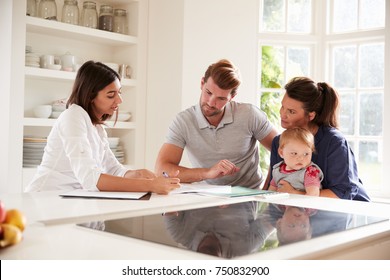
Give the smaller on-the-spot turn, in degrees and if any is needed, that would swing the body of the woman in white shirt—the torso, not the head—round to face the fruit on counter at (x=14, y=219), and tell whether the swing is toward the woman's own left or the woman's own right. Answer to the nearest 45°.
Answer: approximately 90° to the woman's own right

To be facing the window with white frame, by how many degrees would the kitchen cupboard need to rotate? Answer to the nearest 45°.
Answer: approximately 45° to its left

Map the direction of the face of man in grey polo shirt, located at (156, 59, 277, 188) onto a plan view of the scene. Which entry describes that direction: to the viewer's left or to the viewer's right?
to the viewer's left

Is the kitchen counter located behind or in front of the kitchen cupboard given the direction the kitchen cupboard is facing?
in front

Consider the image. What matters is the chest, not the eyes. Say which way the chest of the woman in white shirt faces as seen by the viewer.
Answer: to the viewer's right

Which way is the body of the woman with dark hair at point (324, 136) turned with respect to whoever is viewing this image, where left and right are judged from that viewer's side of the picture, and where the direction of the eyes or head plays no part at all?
facing the viewer and to the left of the viewer

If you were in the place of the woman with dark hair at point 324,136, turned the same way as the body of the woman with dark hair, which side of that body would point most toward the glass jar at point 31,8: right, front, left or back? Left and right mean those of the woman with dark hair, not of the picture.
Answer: right

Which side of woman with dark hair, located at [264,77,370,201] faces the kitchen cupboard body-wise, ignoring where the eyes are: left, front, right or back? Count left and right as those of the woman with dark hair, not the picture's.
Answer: right

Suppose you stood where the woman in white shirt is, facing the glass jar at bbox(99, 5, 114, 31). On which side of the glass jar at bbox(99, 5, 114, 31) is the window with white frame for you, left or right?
right

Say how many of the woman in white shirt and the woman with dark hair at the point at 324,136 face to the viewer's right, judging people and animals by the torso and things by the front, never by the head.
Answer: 1

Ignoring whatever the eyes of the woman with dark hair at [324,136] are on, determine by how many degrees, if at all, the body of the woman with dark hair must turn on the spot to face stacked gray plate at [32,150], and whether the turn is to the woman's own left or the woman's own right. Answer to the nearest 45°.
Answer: approximately 90° to the woman's own right

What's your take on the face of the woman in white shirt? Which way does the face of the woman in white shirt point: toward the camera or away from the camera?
toward the camera
